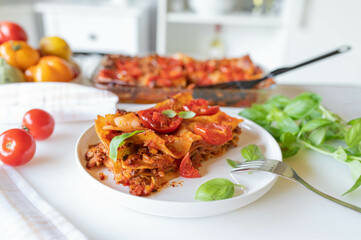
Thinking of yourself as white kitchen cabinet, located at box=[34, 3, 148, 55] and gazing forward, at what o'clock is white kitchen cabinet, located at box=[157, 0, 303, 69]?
white kitchen cabinet, located at box=[157, 0, 303, 69] is roughly at 9 o'clock from white kitchen cabinet, located at box=[34, 3, 148, 55].

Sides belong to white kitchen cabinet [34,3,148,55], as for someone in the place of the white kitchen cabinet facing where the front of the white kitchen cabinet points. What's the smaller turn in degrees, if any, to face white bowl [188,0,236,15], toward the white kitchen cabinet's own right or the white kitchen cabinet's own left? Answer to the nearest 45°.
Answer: approximately 90° to the white kitchen cabinet's own left

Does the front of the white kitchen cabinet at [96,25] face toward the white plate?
yes

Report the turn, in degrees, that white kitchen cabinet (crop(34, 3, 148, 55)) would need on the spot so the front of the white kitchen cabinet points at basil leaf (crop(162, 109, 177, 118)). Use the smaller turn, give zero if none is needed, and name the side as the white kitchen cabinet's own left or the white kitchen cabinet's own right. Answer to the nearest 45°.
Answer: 0° — it already faces it

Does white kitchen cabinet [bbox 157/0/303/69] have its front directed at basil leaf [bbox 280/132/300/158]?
yes

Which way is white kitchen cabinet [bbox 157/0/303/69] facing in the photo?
toward the camera

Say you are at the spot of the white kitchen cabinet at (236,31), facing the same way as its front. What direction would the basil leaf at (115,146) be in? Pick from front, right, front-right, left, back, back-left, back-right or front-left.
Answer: front

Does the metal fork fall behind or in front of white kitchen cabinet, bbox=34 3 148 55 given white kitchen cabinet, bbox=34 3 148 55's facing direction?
in front

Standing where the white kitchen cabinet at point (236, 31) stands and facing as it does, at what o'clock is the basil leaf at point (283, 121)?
The basil leaf is roughly at 12 o'clock from the white kitchen cabinet.

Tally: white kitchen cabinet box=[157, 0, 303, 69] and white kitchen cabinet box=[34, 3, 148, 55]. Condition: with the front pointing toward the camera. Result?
2

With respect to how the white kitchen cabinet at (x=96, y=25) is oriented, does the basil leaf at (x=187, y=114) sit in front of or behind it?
in front

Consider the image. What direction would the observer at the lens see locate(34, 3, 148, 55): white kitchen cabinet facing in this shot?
facing the viewer

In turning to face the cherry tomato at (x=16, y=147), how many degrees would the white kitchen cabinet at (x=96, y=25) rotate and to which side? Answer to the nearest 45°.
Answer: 0° — it already faces it

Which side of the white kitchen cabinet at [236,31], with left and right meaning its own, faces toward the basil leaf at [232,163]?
front
